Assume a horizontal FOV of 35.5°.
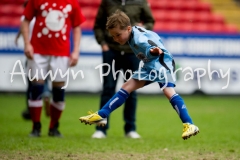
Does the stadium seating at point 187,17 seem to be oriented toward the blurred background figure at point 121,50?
yes

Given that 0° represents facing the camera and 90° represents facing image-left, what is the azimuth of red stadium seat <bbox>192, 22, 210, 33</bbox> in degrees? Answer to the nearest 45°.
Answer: approximately 0°

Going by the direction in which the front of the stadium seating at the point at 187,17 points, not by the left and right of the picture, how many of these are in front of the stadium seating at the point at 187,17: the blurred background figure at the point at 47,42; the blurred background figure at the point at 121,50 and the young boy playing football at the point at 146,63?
3

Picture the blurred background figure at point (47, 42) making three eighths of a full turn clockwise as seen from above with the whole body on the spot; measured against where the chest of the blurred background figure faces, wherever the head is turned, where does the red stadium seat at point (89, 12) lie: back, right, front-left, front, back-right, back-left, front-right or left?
front-right

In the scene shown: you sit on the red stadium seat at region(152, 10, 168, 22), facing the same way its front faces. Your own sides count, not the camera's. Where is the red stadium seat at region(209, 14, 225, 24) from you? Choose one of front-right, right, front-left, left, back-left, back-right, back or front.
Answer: left

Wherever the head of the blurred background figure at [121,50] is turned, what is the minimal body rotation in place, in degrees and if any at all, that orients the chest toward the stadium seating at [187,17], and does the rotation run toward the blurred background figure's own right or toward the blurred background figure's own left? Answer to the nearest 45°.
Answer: approximately 180°

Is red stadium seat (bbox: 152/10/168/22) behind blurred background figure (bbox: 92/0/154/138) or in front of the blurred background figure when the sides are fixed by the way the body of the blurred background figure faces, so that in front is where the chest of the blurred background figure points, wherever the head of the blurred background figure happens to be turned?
behind

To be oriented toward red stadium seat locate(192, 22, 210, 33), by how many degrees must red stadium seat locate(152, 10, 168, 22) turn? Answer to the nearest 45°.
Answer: approximately 90° to its left

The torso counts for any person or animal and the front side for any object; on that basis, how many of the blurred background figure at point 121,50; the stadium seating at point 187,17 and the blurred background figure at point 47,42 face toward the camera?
3

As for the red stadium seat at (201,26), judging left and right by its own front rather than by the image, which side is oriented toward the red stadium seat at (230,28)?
left
